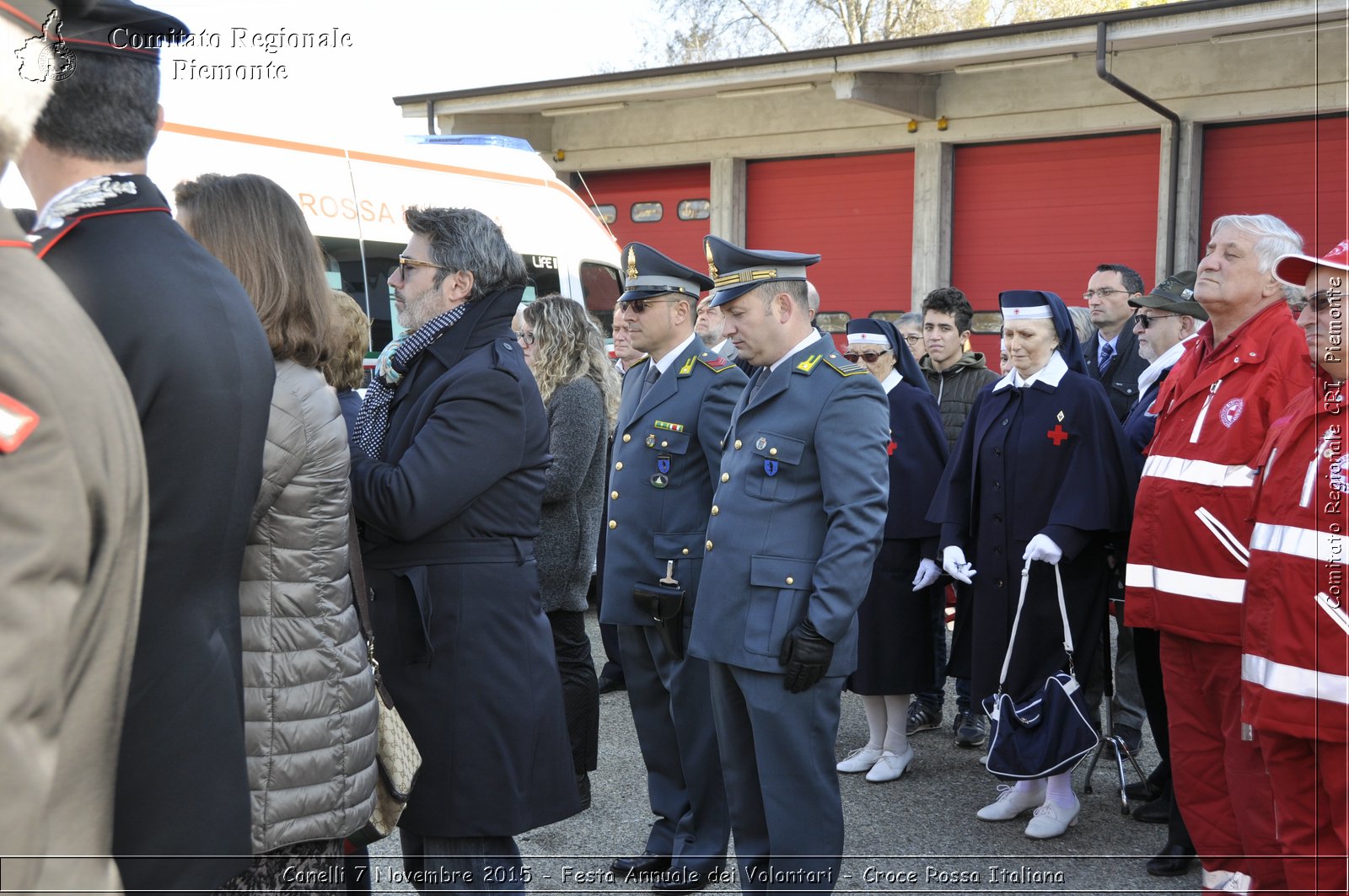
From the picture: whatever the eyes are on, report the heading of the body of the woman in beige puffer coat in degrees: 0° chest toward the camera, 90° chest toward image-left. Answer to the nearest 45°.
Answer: approximately 135°

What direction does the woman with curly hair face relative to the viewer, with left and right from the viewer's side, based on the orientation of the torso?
facing to the left of the viewer

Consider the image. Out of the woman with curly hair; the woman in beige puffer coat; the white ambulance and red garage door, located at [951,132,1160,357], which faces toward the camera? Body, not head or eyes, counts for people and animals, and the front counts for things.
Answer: the red garage door

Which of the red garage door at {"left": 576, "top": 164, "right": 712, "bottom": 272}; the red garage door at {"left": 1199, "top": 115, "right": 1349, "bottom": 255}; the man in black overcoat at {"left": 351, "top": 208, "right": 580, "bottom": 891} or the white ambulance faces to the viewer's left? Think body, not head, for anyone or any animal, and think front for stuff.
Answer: the man in black overcoat

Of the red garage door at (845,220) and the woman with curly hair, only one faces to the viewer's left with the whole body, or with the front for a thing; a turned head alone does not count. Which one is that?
the woman with curly hair

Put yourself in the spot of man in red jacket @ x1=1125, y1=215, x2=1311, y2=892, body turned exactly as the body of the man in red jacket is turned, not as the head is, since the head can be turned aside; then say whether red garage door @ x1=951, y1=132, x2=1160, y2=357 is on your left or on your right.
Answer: on your right

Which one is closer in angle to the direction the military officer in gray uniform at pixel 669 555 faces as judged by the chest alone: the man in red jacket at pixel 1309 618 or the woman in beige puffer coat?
the woman in beige puffer coat

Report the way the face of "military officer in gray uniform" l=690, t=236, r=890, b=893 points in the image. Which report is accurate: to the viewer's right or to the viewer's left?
to the viewer's left

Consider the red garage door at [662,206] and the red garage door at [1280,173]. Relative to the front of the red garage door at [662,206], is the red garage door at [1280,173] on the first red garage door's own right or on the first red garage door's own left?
on the first red garage door's own left

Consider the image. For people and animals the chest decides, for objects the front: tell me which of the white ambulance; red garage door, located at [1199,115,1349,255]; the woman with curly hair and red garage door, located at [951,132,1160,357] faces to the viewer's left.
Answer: the woman with curly hair

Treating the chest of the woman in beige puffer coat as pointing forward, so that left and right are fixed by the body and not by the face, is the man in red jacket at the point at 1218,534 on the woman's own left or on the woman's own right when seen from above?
on the woman's own right

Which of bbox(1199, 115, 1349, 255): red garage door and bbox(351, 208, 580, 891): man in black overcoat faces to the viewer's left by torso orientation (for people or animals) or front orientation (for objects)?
the man in black overcoat

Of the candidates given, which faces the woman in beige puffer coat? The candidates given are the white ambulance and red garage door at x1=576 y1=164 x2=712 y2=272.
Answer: the red garage door

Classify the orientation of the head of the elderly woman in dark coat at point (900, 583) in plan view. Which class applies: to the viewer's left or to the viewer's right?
to the viewer's left

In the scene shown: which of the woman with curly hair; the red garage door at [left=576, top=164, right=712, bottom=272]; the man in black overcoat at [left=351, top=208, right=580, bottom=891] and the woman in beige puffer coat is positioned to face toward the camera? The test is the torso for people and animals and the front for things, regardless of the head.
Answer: the red garage door
